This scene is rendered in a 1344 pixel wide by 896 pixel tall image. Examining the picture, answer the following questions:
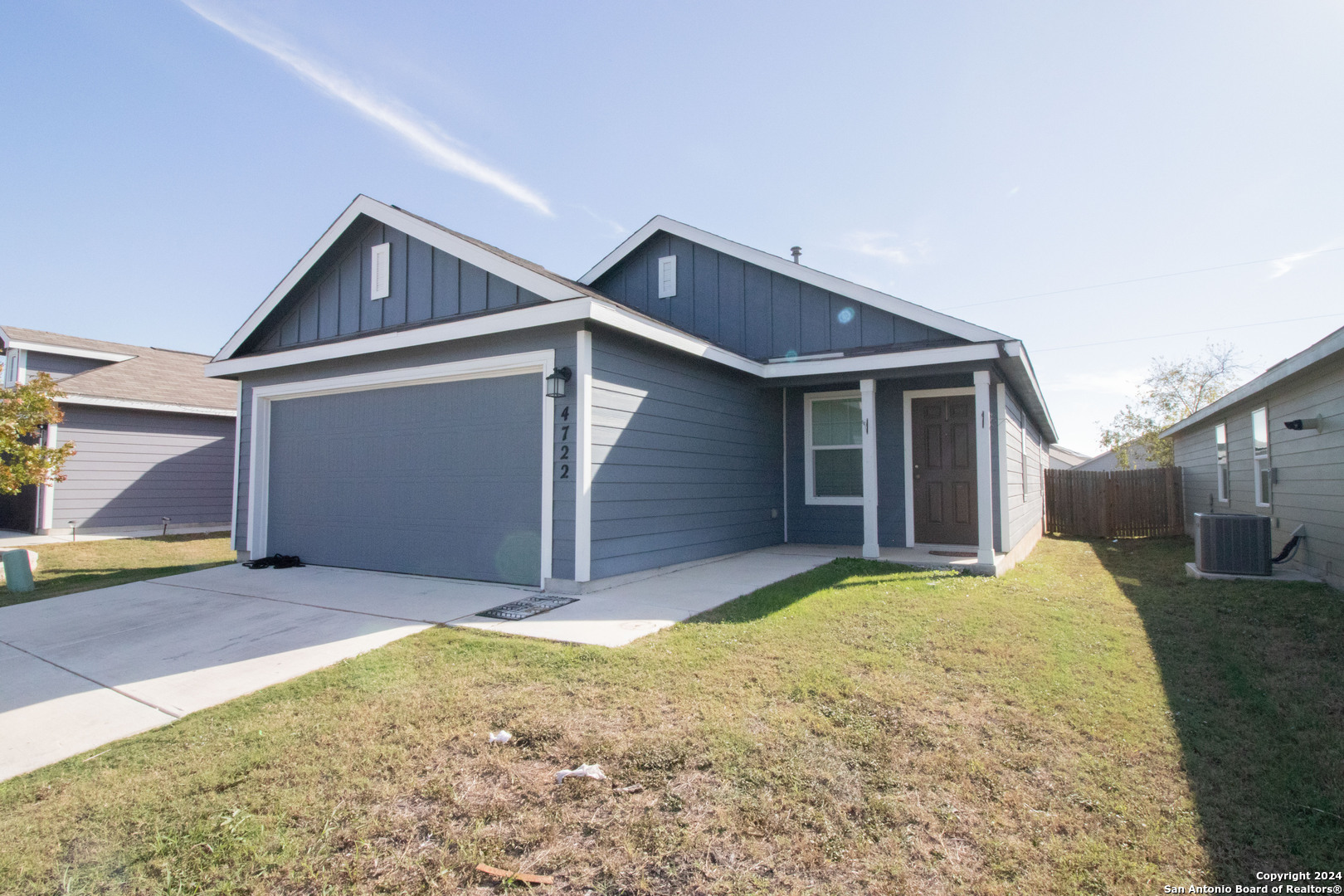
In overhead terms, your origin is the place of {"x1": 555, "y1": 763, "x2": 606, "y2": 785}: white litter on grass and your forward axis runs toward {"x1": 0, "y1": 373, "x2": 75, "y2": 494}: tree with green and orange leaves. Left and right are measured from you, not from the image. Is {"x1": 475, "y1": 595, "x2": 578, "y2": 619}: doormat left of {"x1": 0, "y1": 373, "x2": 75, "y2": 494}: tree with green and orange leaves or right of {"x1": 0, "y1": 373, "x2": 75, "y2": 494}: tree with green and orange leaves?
right

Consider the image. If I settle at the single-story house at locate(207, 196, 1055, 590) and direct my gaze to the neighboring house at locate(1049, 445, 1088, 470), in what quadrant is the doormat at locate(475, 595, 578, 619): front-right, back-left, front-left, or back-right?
back-right

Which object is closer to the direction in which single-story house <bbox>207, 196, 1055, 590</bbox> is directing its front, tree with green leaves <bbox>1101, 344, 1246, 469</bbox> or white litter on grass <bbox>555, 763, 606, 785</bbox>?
the white litter on grass

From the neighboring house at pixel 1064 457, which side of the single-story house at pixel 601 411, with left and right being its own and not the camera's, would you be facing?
back

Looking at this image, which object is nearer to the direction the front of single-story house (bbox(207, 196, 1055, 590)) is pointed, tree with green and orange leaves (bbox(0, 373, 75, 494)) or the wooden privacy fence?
the tree with green and orange leaves

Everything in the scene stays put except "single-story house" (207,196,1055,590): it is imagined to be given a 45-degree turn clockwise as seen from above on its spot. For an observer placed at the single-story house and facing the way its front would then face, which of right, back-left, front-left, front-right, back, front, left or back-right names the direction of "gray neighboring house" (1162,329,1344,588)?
back

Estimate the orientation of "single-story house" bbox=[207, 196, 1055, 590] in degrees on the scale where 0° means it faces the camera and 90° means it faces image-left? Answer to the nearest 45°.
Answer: approximately 45°

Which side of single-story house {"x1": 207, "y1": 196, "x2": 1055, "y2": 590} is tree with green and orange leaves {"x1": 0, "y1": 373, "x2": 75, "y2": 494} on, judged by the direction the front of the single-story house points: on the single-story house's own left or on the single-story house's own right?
on the single-story house's own right

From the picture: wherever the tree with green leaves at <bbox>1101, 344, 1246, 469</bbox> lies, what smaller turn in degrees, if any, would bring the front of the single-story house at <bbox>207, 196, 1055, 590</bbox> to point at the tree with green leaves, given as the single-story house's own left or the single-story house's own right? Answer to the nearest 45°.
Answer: approximately 180°

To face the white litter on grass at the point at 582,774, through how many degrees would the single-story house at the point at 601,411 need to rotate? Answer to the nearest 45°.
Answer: approximately 45° to its left

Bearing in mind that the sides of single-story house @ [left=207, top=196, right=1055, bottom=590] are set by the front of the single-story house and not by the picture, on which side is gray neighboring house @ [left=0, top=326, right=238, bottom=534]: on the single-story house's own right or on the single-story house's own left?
on the single-story house's own right
